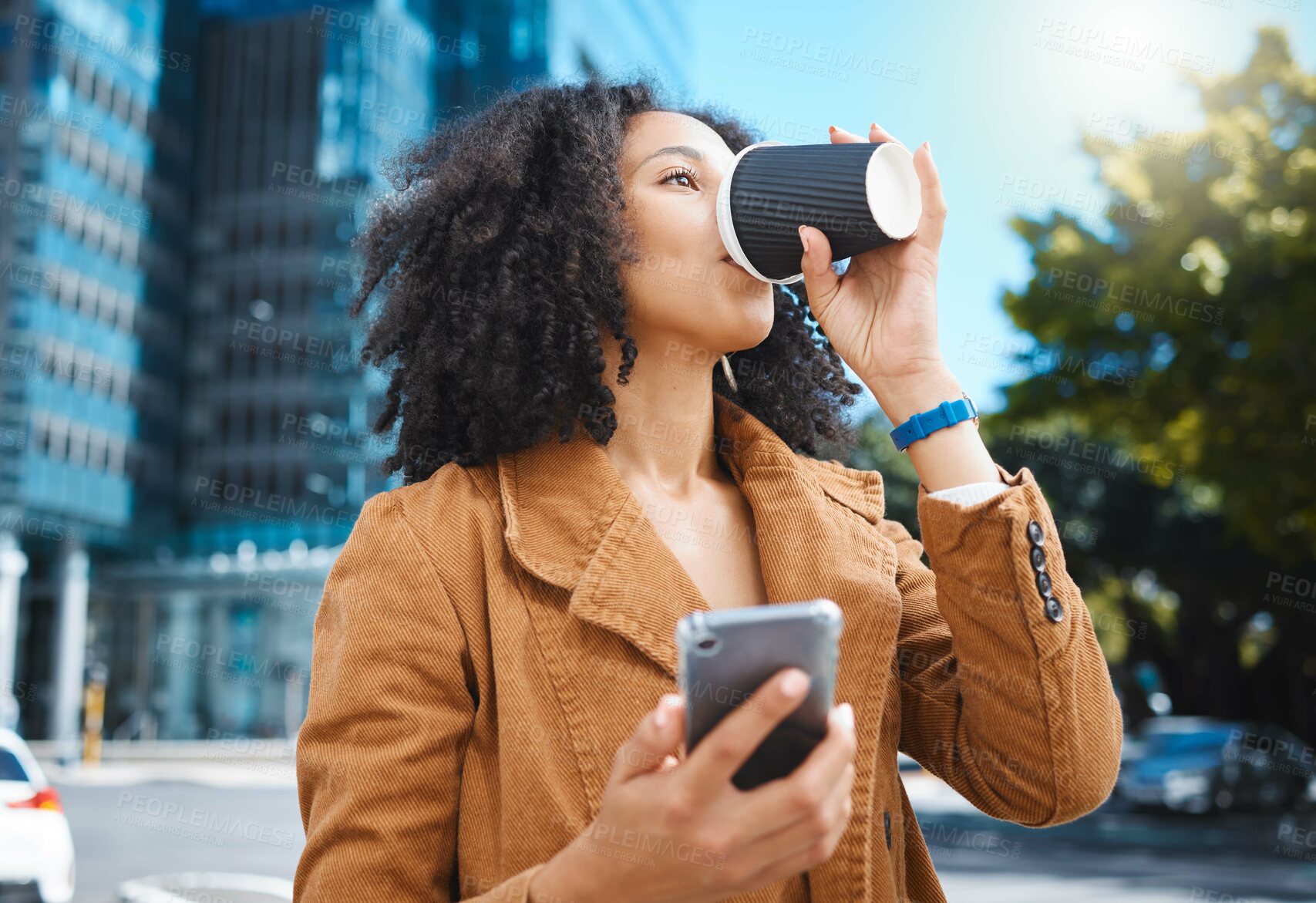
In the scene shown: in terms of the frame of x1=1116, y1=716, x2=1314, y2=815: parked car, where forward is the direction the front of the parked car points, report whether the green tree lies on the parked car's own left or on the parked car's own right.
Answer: on the parked car's own right

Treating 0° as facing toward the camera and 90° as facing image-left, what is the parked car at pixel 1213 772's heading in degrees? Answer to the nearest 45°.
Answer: approximately 45°

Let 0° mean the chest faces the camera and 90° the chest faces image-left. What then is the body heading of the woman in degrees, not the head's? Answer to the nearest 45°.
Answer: approximately 315°

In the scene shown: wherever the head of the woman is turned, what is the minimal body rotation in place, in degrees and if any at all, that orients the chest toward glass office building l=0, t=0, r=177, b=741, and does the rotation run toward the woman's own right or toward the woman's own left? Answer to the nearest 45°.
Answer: approximately 180°

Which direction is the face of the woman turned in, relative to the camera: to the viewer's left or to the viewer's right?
to the viewer's right

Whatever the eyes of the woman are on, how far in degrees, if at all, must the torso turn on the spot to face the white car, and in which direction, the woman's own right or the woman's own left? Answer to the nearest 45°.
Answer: approximately 180°

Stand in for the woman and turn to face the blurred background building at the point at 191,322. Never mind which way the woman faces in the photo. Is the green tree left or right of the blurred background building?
right

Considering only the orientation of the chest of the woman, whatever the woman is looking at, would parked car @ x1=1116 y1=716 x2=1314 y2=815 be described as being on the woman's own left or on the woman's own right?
on the woman's own left

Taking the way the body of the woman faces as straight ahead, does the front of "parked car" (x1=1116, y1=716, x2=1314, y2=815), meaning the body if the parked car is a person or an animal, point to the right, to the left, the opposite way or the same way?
to the right
